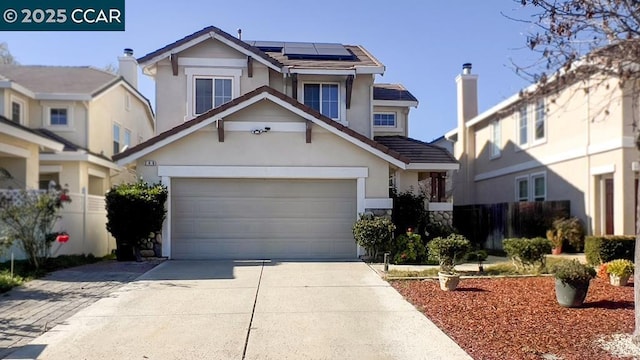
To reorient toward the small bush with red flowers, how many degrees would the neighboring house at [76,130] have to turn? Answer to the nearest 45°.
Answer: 0° — it already faces it

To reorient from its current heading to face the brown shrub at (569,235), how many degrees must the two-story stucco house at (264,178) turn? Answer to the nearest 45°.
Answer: approximately 90° to its left

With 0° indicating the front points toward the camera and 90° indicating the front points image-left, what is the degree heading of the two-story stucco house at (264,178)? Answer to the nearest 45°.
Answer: approximately 0°

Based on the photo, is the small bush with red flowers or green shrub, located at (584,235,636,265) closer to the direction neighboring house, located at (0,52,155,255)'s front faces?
the small bush with red flowers

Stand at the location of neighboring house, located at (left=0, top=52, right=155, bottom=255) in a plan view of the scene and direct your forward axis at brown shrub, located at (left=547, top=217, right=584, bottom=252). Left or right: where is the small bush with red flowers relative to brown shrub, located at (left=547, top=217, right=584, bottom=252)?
right

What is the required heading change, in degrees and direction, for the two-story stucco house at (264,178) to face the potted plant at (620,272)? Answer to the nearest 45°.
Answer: approximately 45° to its left

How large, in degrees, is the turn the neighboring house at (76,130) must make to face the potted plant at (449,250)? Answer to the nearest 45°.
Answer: approximately 45° to its left

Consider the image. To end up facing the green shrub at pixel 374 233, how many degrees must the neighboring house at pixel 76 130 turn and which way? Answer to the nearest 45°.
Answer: approximately 45° to its left

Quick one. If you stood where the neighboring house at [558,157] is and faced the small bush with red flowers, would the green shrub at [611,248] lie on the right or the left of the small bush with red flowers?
left

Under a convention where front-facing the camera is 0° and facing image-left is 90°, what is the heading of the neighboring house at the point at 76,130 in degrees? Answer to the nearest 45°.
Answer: approximately 0°

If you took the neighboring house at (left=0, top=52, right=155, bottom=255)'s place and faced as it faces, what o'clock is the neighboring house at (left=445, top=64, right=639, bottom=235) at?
the neighboring house at (left=445, top=64, right=639, bottom=235) is roughly at 10 o'clock from the neighboring house at (left=0, top=52, right=155, bottom=255).

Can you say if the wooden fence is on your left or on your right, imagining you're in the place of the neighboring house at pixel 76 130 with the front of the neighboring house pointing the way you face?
on your left

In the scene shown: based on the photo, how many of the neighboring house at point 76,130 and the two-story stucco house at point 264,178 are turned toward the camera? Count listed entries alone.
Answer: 2

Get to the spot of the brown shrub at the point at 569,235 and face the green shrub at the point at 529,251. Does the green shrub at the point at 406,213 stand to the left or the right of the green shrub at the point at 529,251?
right
